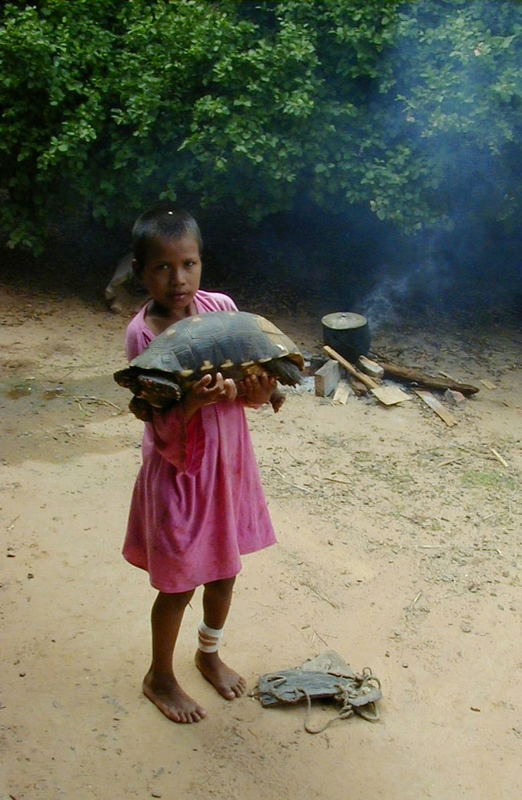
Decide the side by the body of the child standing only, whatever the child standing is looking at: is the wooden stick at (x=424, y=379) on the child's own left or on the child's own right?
on the child's own left

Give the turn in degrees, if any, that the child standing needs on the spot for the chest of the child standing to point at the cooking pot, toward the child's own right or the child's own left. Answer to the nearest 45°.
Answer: approximately 135° to the child's own left

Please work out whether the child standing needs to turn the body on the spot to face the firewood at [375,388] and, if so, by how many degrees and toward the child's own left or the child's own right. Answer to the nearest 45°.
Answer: approximately 135° to the child's own left
